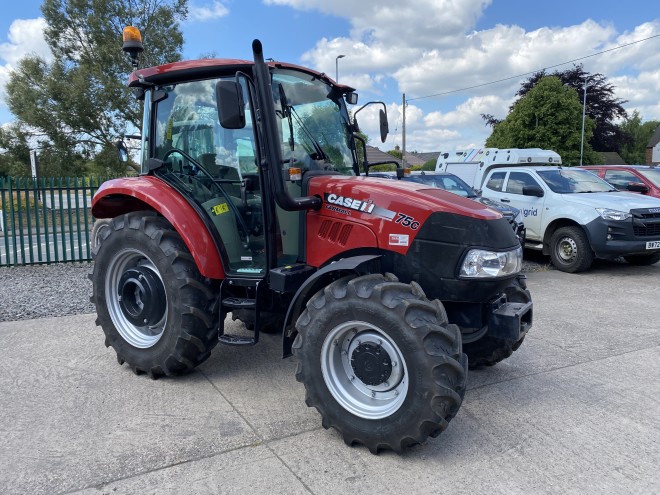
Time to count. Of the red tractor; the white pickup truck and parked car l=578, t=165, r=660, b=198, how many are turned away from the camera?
0

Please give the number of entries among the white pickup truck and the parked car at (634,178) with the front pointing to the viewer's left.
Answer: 0

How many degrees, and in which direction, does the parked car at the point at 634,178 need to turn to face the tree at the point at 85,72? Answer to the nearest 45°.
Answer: approximately 135° to its right

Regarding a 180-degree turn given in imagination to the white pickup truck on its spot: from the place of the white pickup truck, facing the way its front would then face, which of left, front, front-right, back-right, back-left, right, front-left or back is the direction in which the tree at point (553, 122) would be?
front-right

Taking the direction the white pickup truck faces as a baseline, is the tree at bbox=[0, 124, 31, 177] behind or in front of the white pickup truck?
behind

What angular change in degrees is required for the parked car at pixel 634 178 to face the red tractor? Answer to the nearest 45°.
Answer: approximately 45° to its right

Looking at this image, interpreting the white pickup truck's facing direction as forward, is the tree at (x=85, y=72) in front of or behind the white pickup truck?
behind

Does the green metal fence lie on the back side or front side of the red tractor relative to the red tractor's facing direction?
on the back side

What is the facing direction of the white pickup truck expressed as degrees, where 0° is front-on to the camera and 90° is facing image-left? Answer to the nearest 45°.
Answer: approximately 315°

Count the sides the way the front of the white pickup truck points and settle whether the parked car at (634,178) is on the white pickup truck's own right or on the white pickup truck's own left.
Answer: on the white pickup truck's own left

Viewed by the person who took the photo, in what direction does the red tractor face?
facing the viewer and to the right of the viewer

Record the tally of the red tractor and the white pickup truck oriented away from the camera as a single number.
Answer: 0

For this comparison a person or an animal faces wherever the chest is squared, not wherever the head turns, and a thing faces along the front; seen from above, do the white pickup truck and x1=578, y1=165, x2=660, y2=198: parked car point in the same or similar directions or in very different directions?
same or similar directions

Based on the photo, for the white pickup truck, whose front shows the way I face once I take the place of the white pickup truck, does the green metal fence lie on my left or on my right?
on my right

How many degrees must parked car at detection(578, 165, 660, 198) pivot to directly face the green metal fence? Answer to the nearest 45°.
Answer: approximately 90° to its right
